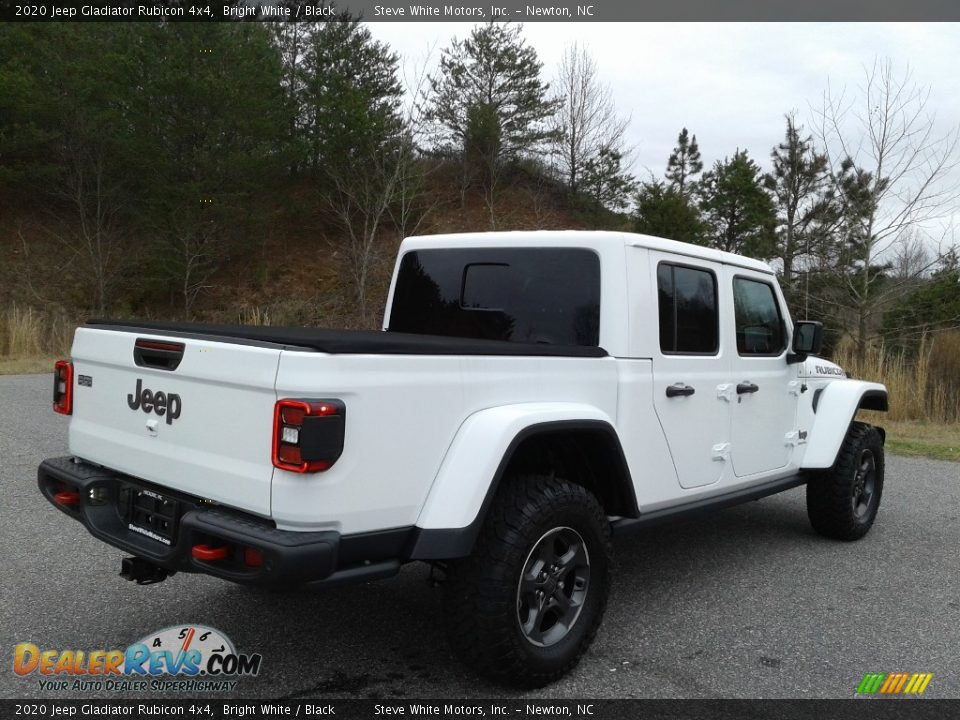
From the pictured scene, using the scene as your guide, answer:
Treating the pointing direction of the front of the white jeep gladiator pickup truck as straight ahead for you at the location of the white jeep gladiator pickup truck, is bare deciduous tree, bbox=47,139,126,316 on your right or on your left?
on your left

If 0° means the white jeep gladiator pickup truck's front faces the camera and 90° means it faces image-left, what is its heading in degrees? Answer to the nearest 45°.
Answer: approximately 225°
